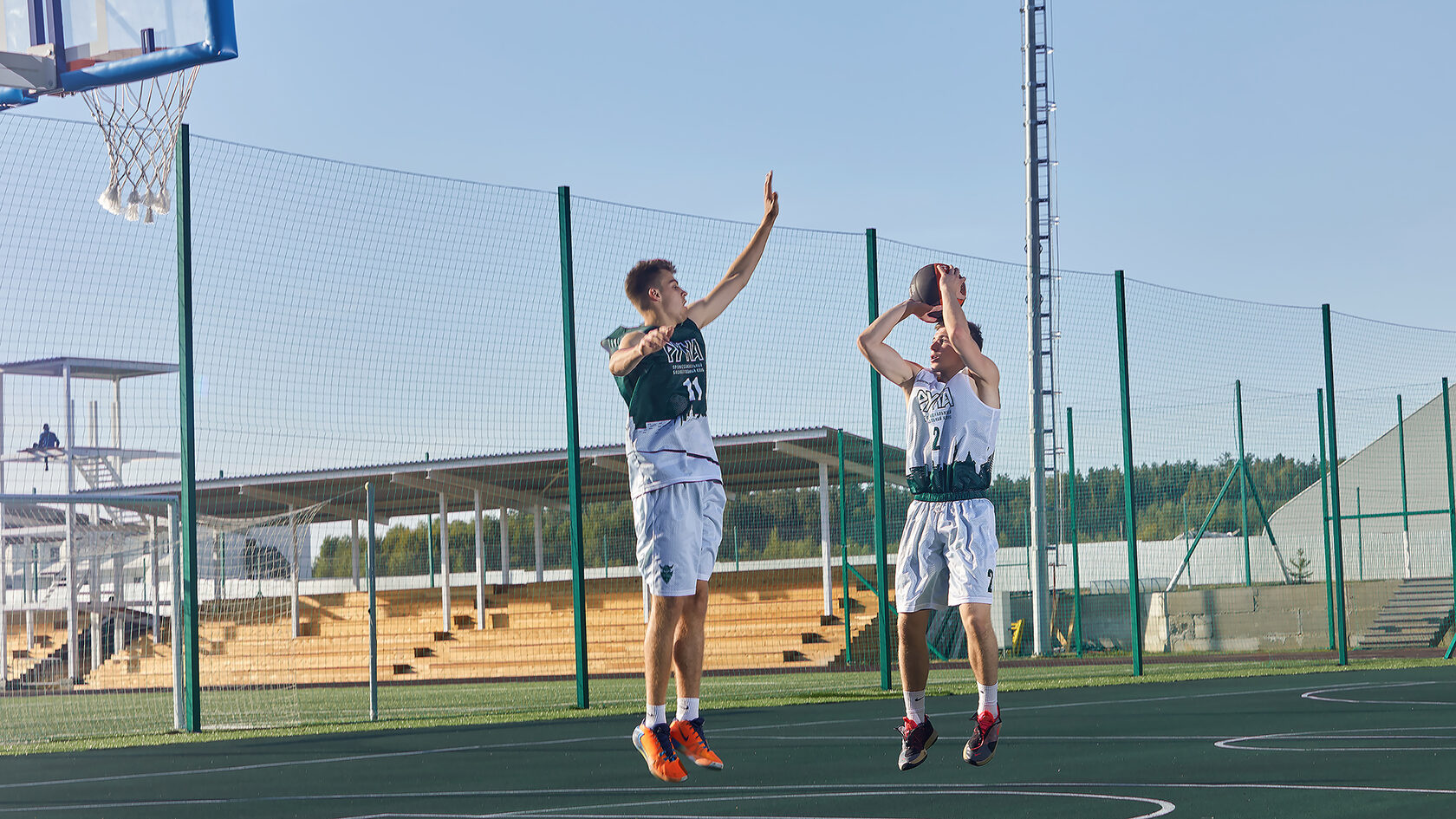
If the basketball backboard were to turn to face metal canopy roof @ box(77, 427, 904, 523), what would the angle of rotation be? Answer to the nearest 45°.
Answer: approximately 45° to its left

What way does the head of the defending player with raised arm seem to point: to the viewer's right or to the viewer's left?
to the viewer's right

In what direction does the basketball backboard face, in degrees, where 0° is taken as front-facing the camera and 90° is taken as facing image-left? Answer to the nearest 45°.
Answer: approximately 225°

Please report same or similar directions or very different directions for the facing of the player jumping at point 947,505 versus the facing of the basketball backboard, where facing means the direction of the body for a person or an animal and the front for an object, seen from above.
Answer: very different directions

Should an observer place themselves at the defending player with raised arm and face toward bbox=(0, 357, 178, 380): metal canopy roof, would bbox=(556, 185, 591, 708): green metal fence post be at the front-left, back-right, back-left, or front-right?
front-right

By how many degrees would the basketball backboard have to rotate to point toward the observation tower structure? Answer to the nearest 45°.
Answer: approximately 45° to its left

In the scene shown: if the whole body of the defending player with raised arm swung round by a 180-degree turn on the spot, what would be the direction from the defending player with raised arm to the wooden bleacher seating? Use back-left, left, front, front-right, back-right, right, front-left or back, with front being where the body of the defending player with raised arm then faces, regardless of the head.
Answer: front-right

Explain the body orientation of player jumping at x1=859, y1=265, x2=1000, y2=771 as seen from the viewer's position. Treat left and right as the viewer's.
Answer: facing the viewer and to the left of the viewer

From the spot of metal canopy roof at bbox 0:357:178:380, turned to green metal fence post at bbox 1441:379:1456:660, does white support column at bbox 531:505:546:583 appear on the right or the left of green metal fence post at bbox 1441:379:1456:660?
left

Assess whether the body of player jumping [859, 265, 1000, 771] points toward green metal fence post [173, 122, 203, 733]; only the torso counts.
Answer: no

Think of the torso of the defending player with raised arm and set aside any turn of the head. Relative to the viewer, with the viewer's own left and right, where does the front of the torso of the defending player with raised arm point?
facing the viewer and to the right of the viewer

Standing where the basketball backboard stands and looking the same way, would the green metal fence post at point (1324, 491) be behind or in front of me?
in front
